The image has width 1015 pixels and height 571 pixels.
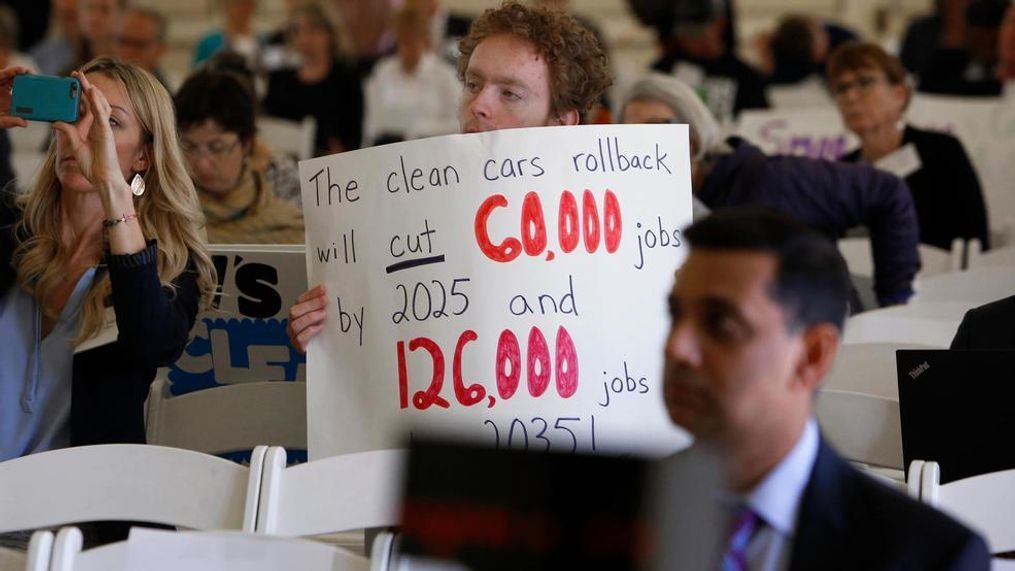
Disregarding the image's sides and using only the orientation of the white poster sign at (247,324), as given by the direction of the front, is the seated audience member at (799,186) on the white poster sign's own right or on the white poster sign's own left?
on the white poster sign's own left

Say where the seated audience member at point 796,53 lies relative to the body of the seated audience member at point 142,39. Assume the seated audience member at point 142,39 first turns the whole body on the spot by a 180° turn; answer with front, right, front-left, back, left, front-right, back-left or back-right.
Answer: front-right

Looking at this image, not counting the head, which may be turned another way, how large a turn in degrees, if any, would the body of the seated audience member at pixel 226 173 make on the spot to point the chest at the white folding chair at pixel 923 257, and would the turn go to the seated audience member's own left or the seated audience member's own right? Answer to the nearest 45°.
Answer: approximately 135° to the seated audience member's own left

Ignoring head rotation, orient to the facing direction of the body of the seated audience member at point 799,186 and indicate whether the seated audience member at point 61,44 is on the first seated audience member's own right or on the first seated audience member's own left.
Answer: on the first seated audience member's own right

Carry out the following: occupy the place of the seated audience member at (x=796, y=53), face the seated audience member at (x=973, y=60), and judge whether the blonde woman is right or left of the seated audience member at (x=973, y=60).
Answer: right

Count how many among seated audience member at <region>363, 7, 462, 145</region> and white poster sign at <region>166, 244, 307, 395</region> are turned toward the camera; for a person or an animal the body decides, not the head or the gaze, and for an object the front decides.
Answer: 2

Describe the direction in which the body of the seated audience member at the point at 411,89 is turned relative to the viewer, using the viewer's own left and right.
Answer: facing the viewer

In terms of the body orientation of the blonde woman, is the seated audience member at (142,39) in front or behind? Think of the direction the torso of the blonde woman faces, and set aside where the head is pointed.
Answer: behind

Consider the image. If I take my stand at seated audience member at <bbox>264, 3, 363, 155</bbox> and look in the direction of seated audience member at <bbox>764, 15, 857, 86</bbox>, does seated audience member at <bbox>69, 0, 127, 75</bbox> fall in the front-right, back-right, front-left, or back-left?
back-left

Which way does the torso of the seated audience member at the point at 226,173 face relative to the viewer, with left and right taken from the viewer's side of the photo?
facing the viewer and to the left of the viewer

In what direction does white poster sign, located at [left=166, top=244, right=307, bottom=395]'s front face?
toward the camera

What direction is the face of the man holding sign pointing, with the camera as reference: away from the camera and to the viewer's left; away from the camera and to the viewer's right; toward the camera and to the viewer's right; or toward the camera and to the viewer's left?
toward the camera and to the viewer's left
